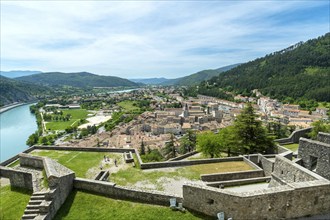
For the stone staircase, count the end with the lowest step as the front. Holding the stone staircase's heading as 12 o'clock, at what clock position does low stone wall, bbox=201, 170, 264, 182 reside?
The low stone wall is roughly at 9 o'clock from the stone staircase.

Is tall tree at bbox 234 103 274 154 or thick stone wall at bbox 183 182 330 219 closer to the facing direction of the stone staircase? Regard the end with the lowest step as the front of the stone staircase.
the thick stone wall

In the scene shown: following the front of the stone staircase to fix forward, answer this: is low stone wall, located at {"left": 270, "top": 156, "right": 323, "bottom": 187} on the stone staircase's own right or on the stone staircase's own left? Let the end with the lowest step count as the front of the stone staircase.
on the stone staircase's own left

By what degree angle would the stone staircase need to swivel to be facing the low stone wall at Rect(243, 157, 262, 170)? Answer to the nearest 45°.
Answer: approximately 90° to its left

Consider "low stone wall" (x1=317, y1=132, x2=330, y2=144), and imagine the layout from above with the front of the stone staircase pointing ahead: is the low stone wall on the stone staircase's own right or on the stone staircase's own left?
on the stone staircase's own left

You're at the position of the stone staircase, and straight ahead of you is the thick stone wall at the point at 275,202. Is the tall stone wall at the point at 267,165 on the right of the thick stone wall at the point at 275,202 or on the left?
left

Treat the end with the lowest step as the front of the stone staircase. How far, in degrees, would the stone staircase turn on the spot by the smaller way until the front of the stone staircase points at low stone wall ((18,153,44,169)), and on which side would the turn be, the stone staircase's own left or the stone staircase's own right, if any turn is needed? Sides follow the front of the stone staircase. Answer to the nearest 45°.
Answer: approximately 180°

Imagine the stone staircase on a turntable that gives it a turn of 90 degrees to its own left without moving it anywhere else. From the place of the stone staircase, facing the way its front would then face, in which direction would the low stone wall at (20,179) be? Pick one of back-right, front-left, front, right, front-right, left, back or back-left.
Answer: left

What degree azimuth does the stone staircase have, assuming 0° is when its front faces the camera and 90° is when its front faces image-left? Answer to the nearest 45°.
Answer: approximately 0°
